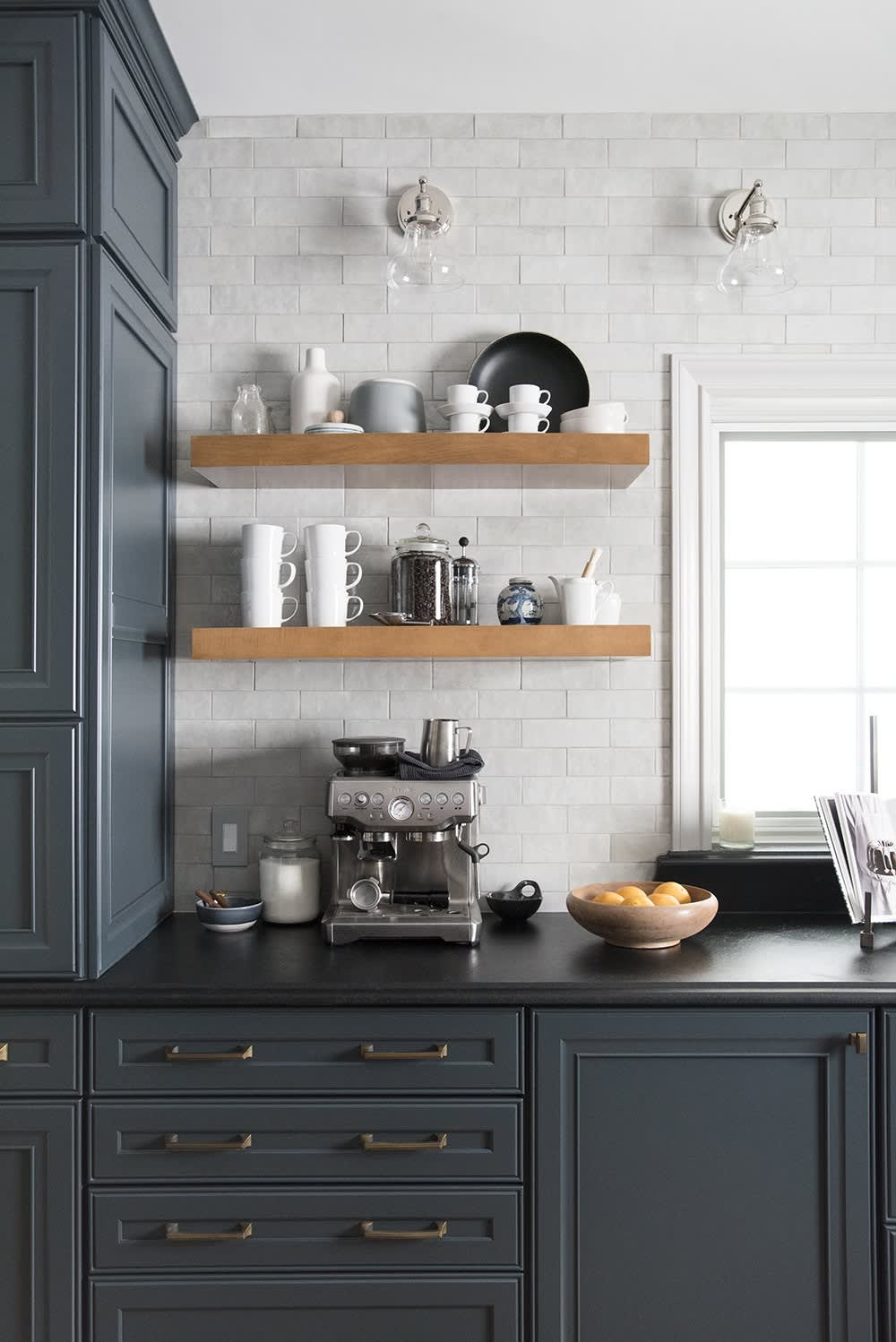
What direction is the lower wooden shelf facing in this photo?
toward the camera

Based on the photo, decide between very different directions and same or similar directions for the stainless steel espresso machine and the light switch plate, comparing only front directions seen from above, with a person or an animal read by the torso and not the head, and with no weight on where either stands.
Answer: same or similar directions

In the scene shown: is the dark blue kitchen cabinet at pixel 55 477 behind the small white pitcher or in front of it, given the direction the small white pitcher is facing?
in front

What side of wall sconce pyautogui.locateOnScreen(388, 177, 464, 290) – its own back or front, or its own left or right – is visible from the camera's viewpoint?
front

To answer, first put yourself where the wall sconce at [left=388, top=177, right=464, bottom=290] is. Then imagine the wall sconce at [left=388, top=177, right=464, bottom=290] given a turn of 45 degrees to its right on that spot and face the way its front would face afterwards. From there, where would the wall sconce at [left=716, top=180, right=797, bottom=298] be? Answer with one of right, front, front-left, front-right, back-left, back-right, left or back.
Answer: back-left

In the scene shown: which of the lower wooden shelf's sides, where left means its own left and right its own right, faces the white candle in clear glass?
left

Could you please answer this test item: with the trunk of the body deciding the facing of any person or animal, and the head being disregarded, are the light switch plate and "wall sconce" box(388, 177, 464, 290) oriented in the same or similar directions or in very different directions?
same or similar directions

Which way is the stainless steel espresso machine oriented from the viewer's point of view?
toward the camera

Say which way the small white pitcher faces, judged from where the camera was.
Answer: facing to the left of the viewer

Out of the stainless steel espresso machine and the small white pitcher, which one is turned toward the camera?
the stainless steel espresso machine

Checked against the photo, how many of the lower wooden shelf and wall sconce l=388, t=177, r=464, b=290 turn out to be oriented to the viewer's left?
0
